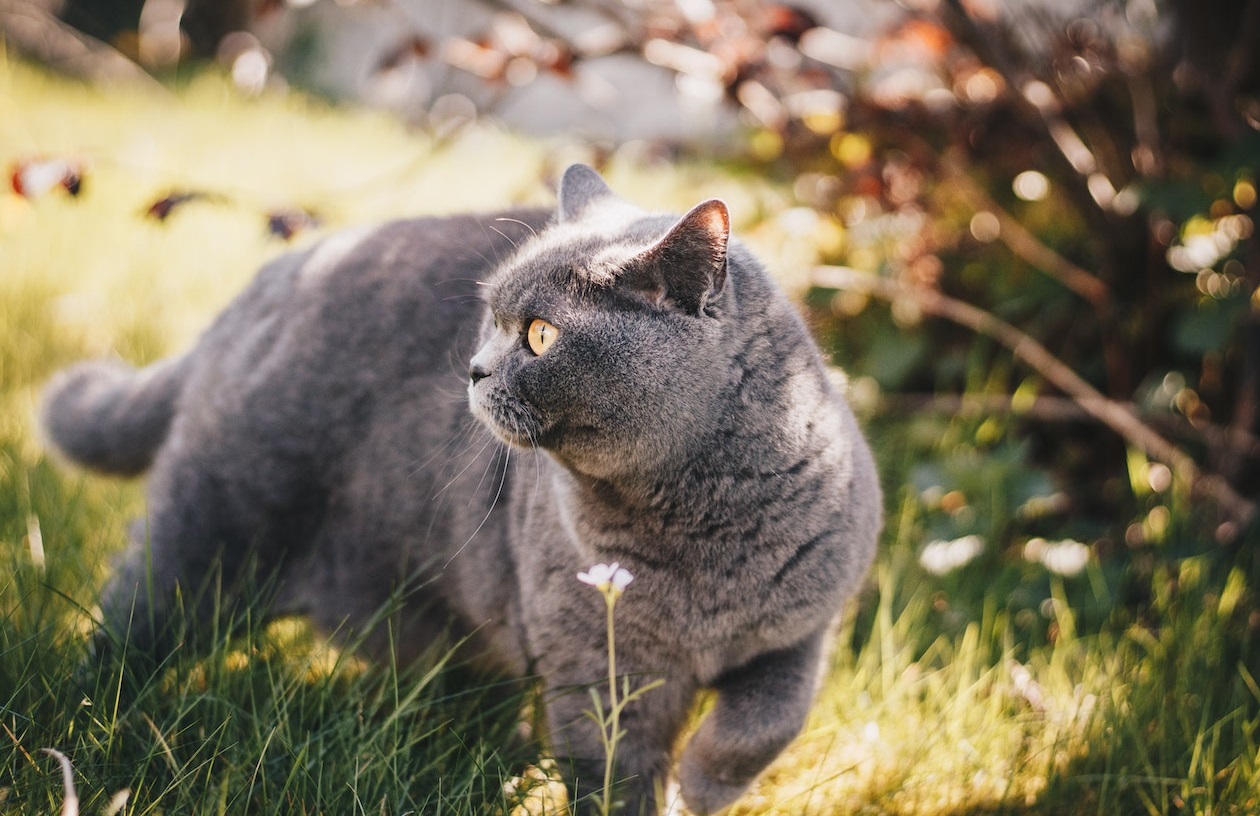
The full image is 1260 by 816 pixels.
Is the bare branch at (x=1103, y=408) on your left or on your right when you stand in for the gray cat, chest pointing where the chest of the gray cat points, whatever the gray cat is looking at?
on your left

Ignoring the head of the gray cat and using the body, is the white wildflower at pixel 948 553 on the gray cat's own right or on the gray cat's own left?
on the gray cat's own left

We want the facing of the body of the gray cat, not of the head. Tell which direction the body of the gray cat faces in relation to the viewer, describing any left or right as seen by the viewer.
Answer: facing the viewer and to the right of the viewer

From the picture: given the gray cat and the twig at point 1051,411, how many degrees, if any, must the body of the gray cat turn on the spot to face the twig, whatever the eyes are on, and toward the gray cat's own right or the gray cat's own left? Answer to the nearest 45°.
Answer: approximately 90° to the gray cat's own left

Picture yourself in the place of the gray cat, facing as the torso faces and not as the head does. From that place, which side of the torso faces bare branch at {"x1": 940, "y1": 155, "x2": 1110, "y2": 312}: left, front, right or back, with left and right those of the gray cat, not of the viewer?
left
